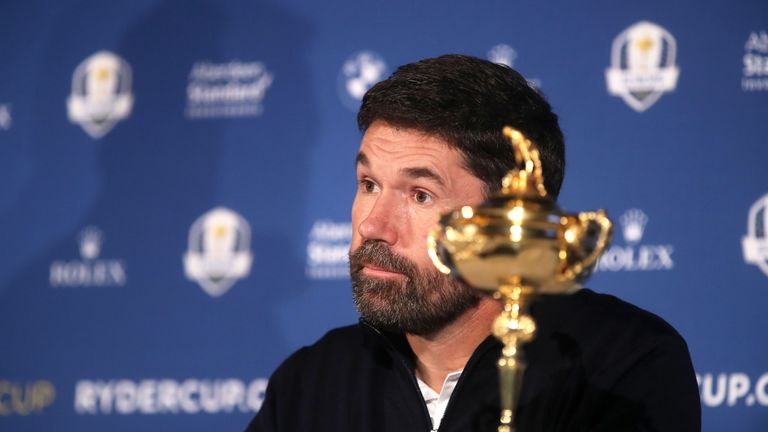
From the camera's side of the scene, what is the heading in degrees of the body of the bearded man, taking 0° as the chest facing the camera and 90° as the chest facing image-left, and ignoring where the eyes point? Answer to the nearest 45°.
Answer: approximately 45°
